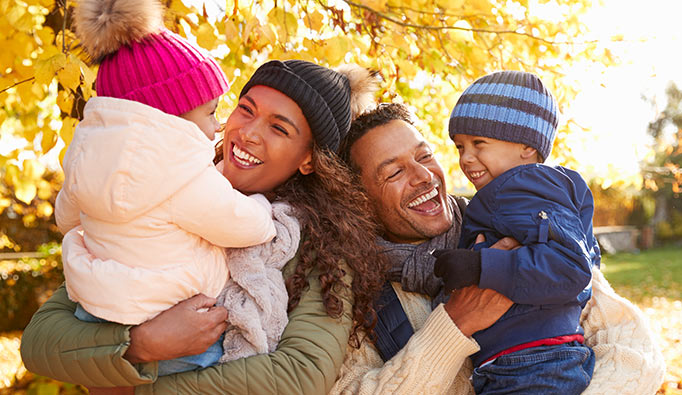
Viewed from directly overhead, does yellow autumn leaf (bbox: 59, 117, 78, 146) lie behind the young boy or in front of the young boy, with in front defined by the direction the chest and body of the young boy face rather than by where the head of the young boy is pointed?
in front

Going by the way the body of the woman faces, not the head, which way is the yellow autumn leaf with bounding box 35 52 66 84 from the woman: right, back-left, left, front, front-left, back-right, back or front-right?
right

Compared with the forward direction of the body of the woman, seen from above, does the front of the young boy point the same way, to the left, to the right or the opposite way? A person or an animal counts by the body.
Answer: to the right

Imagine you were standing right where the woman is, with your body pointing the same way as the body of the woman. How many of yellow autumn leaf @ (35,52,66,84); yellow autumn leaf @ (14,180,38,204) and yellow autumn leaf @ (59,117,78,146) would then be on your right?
3

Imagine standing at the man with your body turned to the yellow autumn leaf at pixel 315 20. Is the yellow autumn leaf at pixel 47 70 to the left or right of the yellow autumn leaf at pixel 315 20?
left

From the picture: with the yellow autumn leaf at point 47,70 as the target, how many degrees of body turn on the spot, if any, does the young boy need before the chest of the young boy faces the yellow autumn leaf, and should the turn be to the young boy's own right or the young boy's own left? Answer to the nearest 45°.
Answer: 0° — they already face it

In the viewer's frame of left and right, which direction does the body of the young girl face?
facing away from the viewer and to the right of the viewer

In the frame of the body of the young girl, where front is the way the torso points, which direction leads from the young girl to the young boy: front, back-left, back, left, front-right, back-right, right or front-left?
front-right

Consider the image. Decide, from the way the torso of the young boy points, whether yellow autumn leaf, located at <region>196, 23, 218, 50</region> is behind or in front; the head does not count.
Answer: in front

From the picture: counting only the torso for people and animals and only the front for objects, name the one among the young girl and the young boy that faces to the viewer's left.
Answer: the young boy

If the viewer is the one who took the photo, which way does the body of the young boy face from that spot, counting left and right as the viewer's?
facing to the left of the viewer

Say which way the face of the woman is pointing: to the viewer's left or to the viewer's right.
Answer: to the viewer's left
